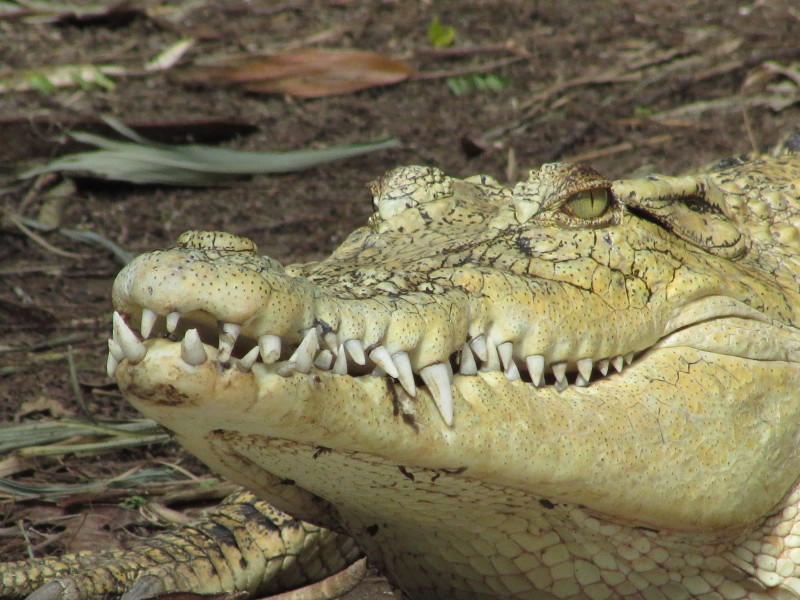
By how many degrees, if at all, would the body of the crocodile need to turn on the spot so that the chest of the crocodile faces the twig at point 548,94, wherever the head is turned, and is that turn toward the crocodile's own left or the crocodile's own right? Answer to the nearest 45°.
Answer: approximately 135° to the crocodile's own right

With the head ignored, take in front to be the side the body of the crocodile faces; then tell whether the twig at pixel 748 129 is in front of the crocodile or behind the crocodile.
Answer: behind

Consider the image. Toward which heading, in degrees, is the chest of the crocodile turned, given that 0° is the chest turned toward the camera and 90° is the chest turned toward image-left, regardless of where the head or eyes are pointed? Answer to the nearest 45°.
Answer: approximately 45°

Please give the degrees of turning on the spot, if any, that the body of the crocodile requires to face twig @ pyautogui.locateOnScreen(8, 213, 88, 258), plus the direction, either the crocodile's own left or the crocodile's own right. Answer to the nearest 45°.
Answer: approximately 90° to the crocodile's own right
